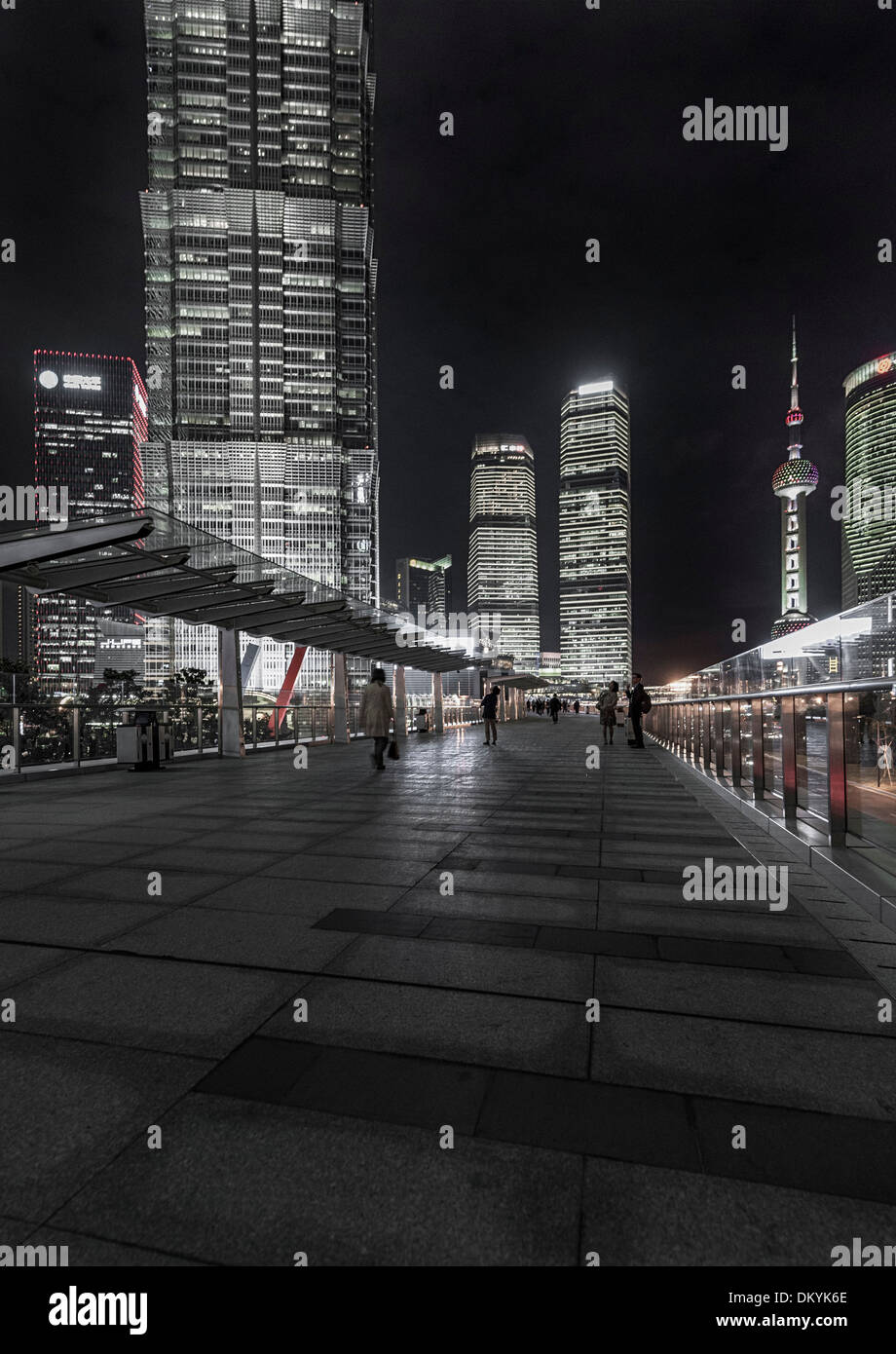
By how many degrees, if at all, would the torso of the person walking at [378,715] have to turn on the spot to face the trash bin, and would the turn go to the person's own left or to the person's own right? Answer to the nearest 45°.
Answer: approximately 90° to the person's own left

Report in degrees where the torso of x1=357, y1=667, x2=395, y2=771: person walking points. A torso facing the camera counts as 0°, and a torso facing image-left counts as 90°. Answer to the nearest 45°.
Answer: approximately 180°

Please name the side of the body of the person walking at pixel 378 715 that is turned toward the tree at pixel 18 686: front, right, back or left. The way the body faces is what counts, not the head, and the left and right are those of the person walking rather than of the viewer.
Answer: left

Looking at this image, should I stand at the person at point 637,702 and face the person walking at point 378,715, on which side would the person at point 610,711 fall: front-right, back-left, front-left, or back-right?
back-right

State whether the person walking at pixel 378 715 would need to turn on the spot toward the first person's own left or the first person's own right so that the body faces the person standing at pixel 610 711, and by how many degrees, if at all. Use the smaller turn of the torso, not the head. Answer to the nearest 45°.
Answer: approximately 45° to the first person's own right

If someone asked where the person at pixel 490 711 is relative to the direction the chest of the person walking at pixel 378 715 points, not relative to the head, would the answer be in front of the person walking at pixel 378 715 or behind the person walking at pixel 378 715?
in front

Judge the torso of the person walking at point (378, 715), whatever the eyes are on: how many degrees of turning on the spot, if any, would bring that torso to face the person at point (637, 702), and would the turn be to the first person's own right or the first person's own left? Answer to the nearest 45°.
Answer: approximately 45° to the first person's own right

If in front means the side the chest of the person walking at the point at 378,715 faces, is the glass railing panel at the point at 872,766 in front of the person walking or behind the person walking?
behind
